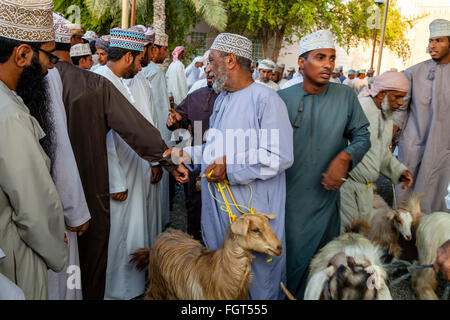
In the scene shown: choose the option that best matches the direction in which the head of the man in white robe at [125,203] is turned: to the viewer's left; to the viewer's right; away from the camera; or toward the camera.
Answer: to the viewer's right

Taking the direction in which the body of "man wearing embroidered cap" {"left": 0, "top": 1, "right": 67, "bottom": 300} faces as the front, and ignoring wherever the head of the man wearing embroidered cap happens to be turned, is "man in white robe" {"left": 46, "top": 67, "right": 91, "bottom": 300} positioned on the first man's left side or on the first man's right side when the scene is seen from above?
on the first man's left side

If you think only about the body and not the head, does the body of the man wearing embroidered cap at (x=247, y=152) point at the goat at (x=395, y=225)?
no

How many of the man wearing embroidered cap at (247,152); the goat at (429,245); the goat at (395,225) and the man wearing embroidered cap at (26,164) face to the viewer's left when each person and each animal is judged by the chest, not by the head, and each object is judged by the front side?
1

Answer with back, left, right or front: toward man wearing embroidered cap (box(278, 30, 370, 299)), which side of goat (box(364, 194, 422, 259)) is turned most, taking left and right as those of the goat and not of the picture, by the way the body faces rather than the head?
right

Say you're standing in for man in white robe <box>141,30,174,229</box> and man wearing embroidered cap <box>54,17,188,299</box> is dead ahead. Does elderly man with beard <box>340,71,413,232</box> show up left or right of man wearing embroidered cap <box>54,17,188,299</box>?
left

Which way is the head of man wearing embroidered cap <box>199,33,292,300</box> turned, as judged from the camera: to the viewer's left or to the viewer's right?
to the viewer's left

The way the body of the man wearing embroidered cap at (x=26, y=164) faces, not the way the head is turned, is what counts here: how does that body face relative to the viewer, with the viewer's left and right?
facing to the right of the viewer
